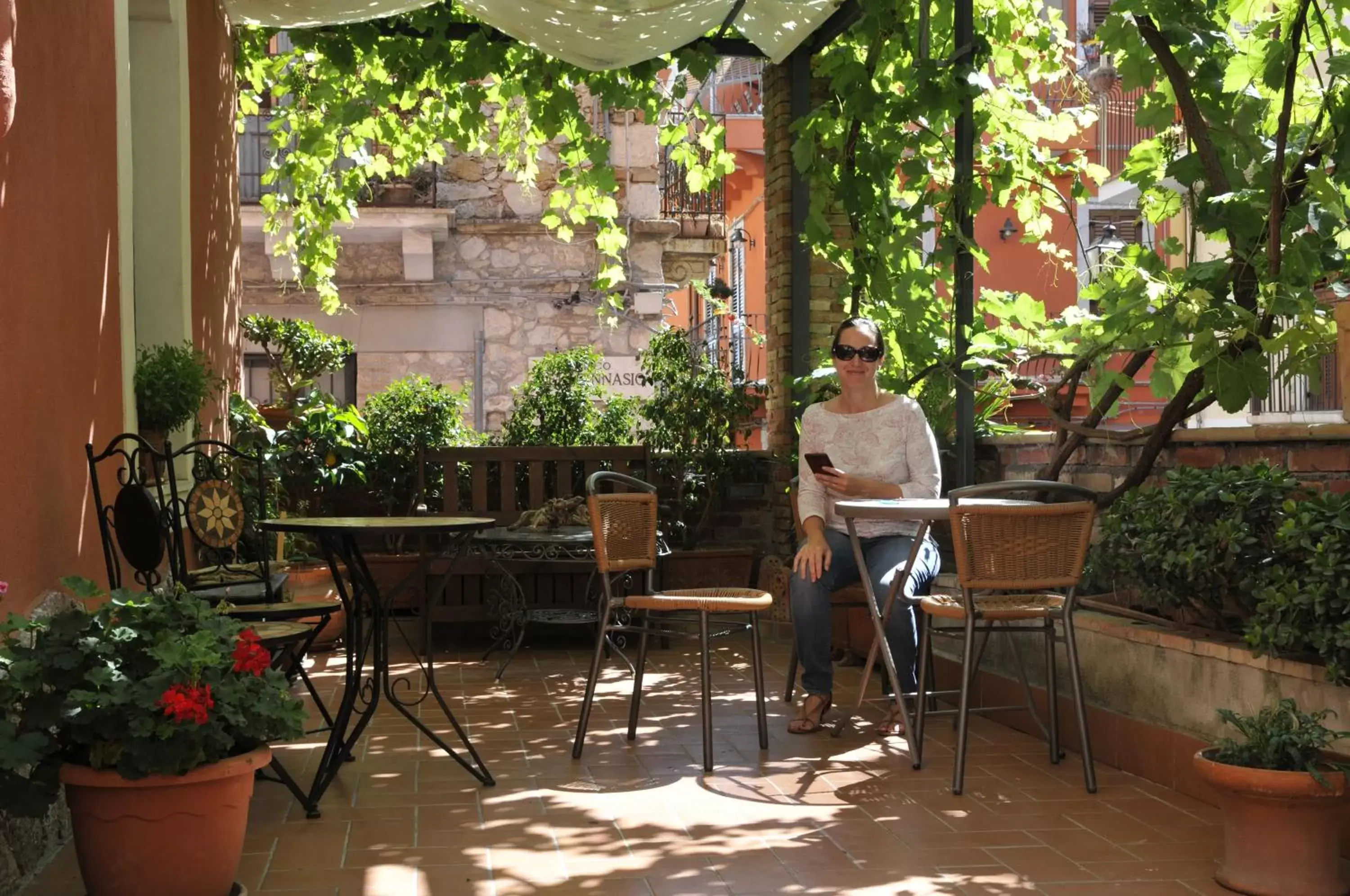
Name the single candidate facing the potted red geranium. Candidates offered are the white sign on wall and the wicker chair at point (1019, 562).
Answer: the white sign on wall

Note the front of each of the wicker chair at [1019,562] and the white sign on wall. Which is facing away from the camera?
the wicker chair

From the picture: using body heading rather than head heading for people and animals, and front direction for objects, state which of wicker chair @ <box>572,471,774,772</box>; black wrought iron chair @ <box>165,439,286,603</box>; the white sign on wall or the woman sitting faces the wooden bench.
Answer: the white sign on wall

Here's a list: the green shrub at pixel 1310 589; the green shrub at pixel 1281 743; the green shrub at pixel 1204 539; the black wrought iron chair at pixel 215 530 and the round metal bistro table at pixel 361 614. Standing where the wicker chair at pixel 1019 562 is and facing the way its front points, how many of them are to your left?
2

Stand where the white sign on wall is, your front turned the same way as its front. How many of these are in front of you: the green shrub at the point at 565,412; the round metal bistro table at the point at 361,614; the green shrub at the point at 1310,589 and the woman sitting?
4

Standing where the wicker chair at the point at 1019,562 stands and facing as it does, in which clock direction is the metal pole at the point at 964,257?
The metal pole is roughly at 12 o'clock from the wicker chair.

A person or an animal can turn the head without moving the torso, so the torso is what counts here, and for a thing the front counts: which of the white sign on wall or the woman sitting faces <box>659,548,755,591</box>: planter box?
the white sign on wall

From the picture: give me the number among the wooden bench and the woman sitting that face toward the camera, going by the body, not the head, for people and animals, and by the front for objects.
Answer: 2

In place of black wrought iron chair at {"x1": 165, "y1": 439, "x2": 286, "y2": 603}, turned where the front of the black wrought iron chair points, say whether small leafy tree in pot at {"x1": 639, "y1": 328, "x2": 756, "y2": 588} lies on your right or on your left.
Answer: on your left

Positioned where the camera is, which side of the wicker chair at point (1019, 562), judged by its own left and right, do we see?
back

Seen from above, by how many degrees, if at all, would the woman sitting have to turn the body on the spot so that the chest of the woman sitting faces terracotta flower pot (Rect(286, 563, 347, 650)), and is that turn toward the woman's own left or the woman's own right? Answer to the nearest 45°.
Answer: approximately 135° to the woman's own right
